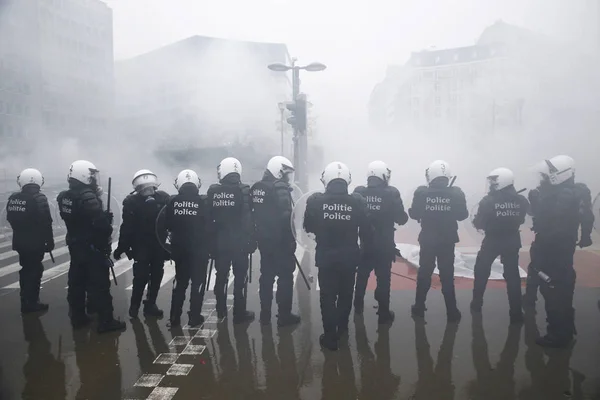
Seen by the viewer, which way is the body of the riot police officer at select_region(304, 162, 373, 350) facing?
away from the camera

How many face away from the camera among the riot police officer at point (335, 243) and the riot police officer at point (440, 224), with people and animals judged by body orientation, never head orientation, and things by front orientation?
2

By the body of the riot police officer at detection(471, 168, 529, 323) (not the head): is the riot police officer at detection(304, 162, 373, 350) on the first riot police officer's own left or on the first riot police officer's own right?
on the first riot police officer's own left

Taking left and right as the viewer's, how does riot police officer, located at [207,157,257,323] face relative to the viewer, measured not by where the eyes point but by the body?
facing away from the viewer and to the right of the viewer

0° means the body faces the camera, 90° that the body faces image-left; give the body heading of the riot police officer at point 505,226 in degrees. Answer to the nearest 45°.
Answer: approximately 135°

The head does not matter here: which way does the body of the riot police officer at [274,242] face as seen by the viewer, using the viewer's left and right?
facing away from the viewer and to the right of the viewer

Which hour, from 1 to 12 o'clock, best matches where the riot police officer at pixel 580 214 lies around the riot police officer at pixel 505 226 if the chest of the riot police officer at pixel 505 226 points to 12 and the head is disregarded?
the riot police officer at pixel 580 214 is roughly at 4 o'clock from the riot police officer at pixel 505 226.

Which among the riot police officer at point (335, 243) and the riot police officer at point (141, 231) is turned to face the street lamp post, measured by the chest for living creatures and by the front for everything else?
the riot police officer at point (335, 243)

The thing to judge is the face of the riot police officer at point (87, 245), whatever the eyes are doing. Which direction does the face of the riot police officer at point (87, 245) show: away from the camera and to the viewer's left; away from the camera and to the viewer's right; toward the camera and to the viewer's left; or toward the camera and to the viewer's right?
away from the camera and to the viewer's right

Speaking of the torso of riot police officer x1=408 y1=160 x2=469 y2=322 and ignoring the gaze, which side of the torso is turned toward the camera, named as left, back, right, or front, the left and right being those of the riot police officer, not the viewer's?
back

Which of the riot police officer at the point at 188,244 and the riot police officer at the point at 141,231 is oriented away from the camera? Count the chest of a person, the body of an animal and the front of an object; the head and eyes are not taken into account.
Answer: the riot police officer at the point at 188,244

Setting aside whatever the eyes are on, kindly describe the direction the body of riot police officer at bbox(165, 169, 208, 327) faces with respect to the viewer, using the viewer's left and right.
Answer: facing away from the viewer
